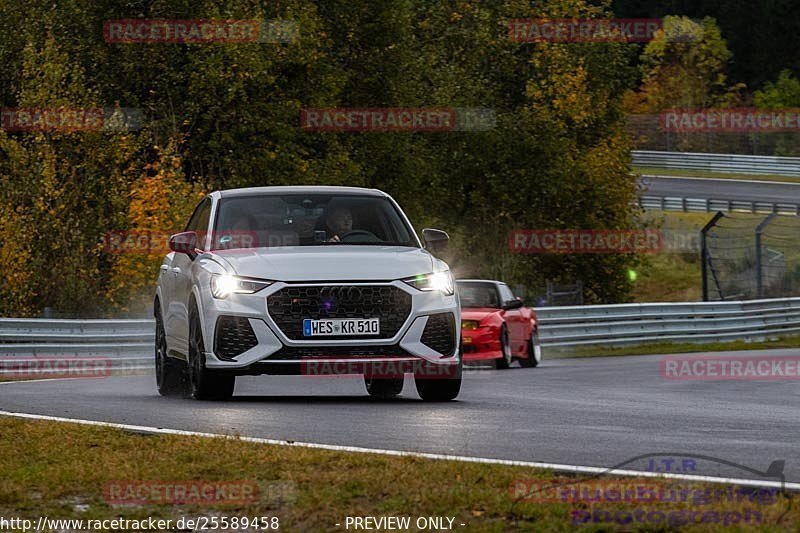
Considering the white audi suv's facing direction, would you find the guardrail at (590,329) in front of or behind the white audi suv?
behind

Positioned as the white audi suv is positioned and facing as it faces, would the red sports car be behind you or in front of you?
behind

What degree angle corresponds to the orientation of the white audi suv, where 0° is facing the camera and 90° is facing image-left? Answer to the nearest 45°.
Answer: approximately 0°

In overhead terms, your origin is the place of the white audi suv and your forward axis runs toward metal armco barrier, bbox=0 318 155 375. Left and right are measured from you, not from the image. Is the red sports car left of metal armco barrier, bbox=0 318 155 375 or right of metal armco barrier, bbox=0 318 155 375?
right
